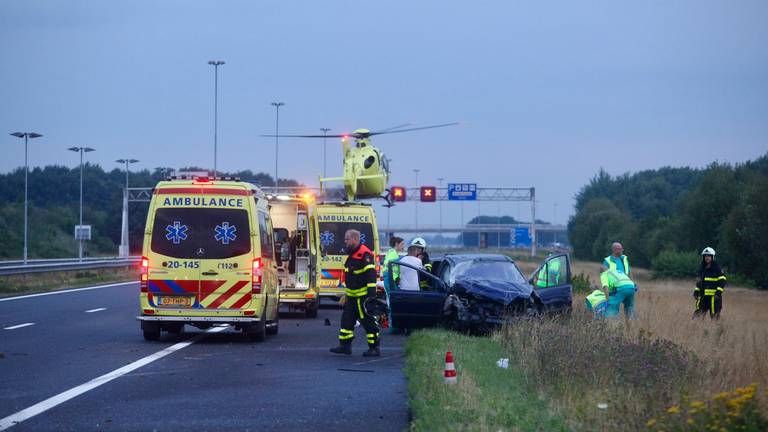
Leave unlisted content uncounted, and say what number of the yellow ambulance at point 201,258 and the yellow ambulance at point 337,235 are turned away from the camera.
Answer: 2

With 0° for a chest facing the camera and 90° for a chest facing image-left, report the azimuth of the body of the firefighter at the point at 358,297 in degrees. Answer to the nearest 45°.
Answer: approximately 45°

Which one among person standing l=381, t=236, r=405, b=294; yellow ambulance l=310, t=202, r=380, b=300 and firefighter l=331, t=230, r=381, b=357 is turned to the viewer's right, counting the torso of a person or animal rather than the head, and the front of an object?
the person standing

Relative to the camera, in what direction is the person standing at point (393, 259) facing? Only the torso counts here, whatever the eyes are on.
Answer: to the viewer's right

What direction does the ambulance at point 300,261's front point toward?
away from the camera

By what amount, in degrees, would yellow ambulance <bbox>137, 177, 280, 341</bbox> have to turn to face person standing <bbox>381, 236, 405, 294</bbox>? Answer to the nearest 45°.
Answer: approximately 45° to its right

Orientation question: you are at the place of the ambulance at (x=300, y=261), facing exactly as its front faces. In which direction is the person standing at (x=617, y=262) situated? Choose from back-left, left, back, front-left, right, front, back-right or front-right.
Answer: back-right

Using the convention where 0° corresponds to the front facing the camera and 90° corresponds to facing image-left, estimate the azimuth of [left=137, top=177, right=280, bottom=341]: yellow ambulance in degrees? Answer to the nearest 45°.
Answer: approximately 180°

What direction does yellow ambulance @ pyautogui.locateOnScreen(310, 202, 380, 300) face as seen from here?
away from the camera

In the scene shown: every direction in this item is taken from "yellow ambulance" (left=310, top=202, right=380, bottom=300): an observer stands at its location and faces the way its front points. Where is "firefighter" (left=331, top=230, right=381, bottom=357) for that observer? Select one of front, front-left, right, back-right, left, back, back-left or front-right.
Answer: back

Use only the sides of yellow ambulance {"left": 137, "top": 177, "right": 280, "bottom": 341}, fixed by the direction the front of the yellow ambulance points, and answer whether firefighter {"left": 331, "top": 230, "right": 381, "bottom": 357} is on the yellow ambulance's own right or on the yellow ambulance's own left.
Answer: on the yellow ambulance's own right
